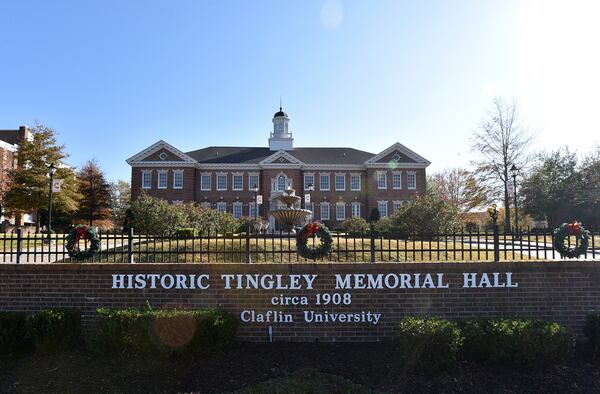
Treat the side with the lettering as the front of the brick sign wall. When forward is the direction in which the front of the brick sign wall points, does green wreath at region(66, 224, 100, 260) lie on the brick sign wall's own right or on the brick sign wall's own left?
on the brick sign wall's own right

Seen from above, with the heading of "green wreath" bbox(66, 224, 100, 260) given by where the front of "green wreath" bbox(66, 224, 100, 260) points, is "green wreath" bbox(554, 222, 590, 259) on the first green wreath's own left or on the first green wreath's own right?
on the first green wreath's own left

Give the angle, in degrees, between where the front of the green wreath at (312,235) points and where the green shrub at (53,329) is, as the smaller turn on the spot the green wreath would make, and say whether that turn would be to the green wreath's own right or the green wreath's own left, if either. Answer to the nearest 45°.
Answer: approximately 90° to the green wreath's own right

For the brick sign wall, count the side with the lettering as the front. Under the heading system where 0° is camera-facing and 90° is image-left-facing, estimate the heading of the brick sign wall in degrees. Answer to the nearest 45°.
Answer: approximately 0°
